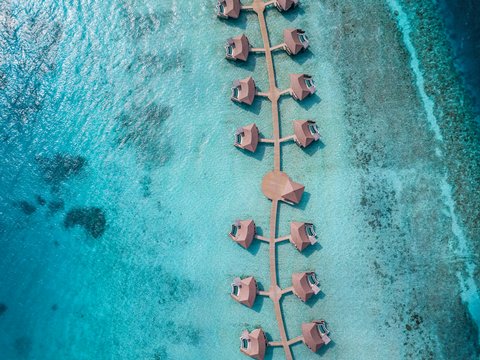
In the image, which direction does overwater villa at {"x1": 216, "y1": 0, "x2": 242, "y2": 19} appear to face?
to the viewer's left

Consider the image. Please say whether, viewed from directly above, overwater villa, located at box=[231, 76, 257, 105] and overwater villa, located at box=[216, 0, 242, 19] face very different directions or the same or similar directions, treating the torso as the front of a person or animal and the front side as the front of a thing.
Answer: same or similar directions

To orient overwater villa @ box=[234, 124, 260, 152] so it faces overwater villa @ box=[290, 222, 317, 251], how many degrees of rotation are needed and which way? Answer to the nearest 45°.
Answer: approximately 135° to its left

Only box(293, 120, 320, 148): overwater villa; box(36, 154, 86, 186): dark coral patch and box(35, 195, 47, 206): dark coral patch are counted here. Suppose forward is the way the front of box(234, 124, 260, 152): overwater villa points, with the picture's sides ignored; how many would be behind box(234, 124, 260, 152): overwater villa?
1

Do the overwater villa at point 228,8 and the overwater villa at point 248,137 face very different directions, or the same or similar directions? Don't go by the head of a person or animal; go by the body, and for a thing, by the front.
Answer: same or similar directions

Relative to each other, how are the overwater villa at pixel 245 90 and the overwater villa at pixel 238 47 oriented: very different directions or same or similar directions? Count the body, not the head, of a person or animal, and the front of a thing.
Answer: same or similar directions

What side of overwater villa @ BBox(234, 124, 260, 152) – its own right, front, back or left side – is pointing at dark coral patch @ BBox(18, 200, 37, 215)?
front
